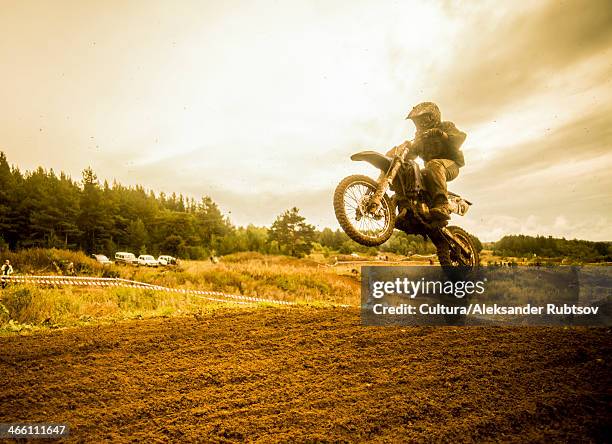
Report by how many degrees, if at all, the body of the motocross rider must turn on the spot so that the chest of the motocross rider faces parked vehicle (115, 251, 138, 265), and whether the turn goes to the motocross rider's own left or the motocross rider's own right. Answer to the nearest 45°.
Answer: approximately 90° to the motocross rider's own right

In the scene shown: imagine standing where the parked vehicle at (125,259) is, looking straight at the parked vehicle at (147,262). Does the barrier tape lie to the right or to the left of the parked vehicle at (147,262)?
right

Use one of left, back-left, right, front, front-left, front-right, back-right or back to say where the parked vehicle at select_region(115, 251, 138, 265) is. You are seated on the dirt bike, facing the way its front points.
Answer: right

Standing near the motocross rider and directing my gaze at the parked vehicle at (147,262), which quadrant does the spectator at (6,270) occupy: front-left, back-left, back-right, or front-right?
front-left

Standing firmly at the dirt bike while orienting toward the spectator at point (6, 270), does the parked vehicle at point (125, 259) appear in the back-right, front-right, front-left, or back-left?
front-right

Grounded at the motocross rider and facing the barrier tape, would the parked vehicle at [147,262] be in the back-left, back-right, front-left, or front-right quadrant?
front-right

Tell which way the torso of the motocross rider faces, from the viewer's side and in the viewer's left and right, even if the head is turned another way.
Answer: facing the viewer and to the left of the viewer

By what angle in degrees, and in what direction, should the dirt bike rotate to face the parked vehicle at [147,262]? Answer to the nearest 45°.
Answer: approximately 90° to its right

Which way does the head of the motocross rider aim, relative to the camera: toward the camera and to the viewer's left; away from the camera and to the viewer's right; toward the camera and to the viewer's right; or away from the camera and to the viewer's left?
toward the camera and to the viewer's left
